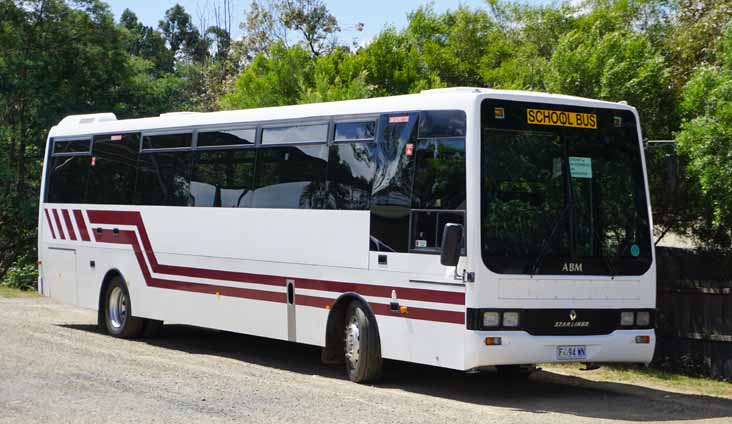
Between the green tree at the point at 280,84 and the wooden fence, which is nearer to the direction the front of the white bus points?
the wooden fence

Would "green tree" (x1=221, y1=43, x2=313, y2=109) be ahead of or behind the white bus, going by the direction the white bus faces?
behind

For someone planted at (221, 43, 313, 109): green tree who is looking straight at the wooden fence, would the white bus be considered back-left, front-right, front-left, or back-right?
front-right

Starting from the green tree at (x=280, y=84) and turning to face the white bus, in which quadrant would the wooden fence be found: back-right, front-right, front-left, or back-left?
front-left

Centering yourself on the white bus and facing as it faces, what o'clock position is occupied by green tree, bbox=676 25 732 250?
The green tree is roughly at 10 o'clock from the white bus.

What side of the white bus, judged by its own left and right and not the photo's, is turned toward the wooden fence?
left

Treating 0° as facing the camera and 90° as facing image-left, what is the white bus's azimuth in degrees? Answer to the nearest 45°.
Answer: approximately 315°
